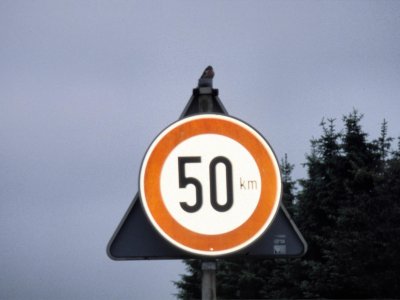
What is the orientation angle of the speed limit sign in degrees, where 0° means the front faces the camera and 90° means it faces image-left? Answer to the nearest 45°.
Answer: approximately 0°

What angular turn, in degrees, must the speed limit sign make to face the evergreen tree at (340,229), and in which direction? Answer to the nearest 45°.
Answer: approximately 180°
